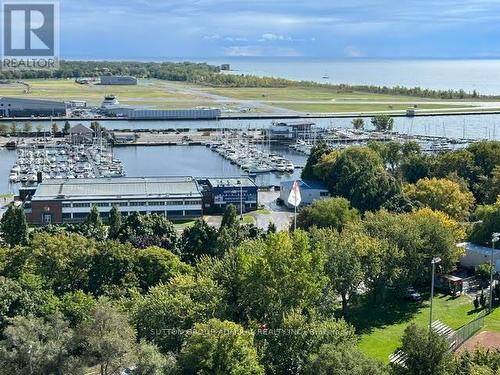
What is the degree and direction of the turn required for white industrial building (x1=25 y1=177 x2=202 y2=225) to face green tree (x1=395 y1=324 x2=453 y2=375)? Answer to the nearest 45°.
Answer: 0° — it already faces it

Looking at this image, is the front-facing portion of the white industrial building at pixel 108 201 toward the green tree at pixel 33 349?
yes

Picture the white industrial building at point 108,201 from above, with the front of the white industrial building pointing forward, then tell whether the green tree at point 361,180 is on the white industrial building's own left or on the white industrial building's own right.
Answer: on the white industrial building's own left

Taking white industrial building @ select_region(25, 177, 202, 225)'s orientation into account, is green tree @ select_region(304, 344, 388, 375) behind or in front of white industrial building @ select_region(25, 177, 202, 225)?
in front

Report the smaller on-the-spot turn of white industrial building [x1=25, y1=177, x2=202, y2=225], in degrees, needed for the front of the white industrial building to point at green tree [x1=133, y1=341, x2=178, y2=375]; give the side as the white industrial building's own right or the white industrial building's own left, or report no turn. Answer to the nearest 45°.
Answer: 0° — it already faces it

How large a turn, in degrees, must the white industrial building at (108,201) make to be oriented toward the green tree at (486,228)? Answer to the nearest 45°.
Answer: approximately 45° to its left

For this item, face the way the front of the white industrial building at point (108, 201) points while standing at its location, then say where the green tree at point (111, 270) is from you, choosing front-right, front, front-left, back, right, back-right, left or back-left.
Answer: front

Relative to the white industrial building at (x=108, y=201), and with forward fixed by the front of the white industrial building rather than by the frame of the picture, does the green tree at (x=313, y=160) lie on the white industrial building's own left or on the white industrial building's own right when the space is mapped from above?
on the white industrial building's own left

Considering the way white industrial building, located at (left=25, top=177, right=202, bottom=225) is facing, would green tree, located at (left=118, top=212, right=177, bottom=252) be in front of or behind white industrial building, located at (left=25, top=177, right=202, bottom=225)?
in front

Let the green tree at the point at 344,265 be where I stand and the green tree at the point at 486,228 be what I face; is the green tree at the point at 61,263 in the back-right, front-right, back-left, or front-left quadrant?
back-left

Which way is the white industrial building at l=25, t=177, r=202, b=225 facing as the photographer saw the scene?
facing the viewer

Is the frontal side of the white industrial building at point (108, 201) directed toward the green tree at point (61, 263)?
yes

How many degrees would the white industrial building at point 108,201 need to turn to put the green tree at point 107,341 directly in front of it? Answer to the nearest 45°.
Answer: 0° — it already faces it

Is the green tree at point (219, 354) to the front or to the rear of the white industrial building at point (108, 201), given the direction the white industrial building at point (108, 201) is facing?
to the front

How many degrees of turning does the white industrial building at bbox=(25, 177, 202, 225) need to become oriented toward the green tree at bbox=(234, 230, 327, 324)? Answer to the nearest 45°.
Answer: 0° — it already faces it

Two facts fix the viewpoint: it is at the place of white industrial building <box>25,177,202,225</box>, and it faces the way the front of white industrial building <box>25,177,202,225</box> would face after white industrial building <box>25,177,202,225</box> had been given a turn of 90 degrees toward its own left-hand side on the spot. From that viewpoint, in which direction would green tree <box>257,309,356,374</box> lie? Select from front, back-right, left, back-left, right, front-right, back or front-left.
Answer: right

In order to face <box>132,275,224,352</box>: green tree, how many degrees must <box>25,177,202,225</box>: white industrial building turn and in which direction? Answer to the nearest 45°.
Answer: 0° — it already faces it

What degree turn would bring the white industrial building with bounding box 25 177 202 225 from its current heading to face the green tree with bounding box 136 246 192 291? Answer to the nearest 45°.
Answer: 0° — it already faces it
